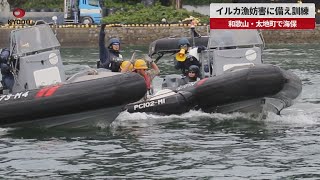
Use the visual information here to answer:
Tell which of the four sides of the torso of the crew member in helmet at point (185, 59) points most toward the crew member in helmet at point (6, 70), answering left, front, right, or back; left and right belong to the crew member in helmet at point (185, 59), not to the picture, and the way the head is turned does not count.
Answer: front

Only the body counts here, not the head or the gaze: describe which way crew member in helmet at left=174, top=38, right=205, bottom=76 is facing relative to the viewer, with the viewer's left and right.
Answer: facing the viewer and to the left of the viewer

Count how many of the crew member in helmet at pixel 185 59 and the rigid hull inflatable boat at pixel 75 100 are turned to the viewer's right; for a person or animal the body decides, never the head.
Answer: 1

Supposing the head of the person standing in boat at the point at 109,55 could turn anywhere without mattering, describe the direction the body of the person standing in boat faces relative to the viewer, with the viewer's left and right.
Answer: facing the viewer and to the right of the viewer

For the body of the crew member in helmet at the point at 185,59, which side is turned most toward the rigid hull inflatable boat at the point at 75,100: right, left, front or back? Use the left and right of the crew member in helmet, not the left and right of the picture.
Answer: front

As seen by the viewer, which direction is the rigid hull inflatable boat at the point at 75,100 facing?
to the viewer's right
